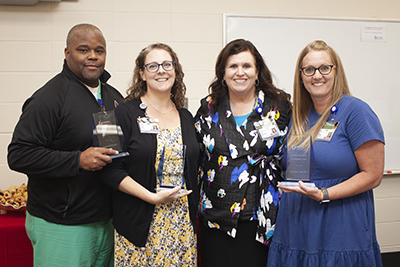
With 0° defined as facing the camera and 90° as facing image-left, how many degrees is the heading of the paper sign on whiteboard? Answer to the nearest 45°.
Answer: approximately 0°

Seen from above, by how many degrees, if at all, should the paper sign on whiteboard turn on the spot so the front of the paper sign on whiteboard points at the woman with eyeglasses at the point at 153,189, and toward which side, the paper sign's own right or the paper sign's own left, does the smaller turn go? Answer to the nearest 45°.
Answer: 0° — it already faces them

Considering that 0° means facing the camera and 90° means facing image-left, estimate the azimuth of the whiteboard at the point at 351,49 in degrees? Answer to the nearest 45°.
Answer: approximately 0°

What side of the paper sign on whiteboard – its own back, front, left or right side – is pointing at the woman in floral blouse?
front

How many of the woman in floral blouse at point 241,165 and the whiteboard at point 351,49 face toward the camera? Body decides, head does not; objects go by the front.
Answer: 2

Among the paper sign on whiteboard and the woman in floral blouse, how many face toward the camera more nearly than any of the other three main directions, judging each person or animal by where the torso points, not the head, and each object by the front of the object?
2

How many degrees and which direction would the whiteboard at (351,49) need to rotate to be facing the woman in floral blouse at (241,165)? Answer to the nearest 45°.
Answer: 0° — it already faces them

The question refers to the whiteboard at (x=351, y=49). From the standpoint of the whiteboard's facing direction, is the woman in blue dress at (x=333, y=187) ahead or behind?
ahead
